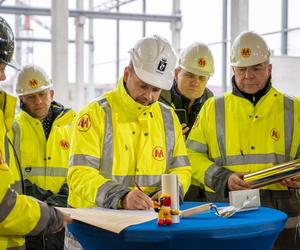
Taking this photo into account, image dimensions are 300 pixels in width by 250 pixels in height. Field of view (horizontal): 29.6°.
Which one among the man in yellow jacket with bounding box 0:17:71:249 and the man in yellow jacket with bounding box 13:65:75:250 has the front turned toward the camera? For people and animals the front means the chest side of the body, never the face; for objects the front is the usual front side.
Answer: the man in yellow jacket with bounding box 13:65:75:250

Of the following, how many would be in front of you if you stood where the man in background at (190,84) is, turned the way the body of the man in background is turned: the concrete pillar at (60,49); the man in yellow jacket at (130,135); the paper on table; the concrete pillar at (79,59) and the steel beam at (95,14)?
2

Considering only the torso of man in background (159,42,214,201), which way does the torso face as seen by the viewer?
toward the camera

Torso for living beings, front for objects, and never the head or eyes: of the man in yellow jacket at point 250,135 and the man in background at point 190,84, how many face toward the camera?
2

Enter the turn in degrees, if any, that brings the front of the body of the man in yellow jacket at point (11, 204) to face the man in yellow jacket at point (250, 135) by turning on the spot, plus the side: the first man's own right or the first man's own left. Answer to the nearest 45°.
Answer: approximately 45° to the first man's own left

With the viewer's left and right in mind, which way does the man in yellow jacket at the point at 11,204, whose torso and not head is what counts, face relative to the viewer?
facing to the right of the viewer

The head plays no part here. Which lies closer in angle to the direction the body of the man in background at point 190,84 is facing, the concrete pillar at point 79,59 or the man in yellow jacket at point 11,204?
the man in yellow jacket

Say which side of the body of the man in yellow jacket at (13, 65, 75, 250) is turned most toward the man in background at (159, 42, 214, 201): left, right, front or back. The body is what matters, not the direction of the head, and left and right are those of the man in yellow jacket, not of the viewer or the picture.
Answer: left

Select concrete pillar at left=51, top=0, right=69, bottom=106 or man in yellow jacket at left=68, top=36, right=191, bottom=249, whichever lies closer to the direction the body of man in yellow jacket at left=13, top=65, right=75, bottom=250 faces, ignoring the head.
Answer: the man in yellow jacket

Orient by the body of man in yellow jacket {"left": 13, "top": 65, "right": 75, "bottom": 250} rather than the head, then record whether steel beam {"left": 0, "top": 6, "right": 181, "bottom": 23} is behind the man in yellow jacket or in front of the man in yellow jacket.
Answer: behind

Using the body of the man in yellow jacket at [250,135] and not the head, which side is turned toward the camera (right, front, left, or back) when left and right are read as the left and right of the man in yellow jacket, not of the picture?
front
